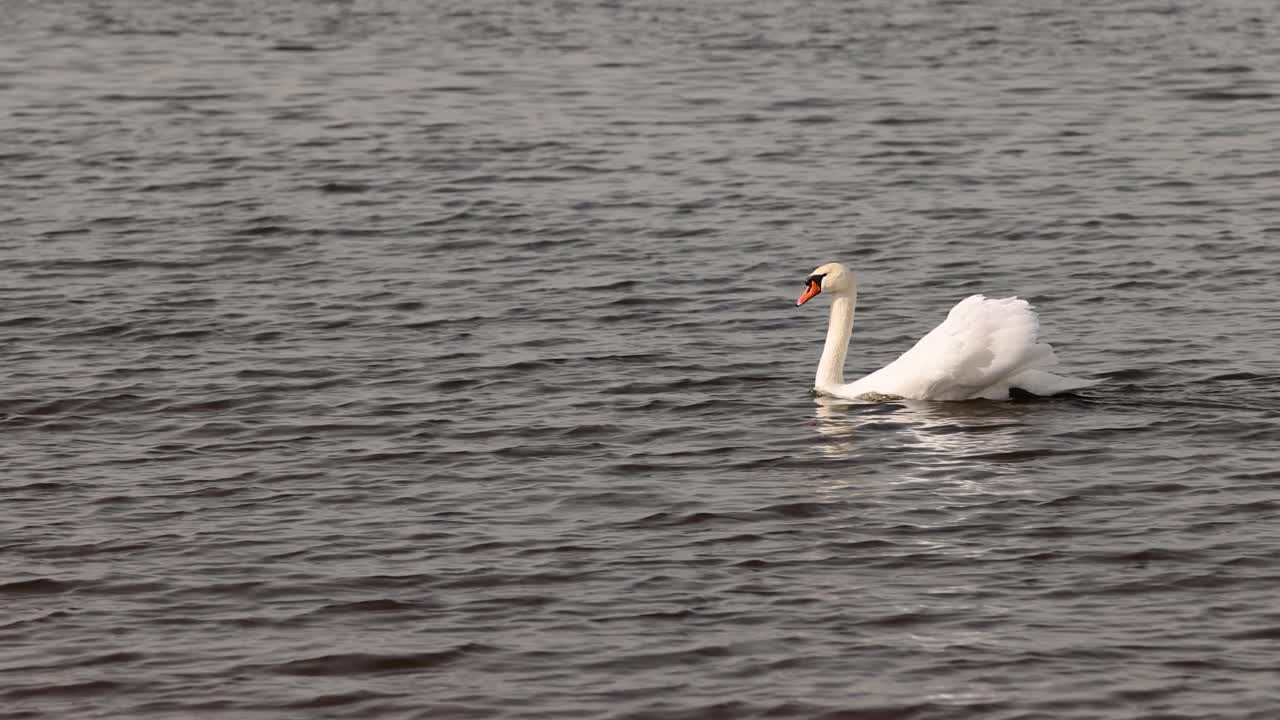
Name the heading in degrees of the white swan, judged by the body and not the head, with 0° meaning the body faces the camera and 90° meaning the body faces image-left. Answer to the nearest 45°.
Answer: approximately 90°
